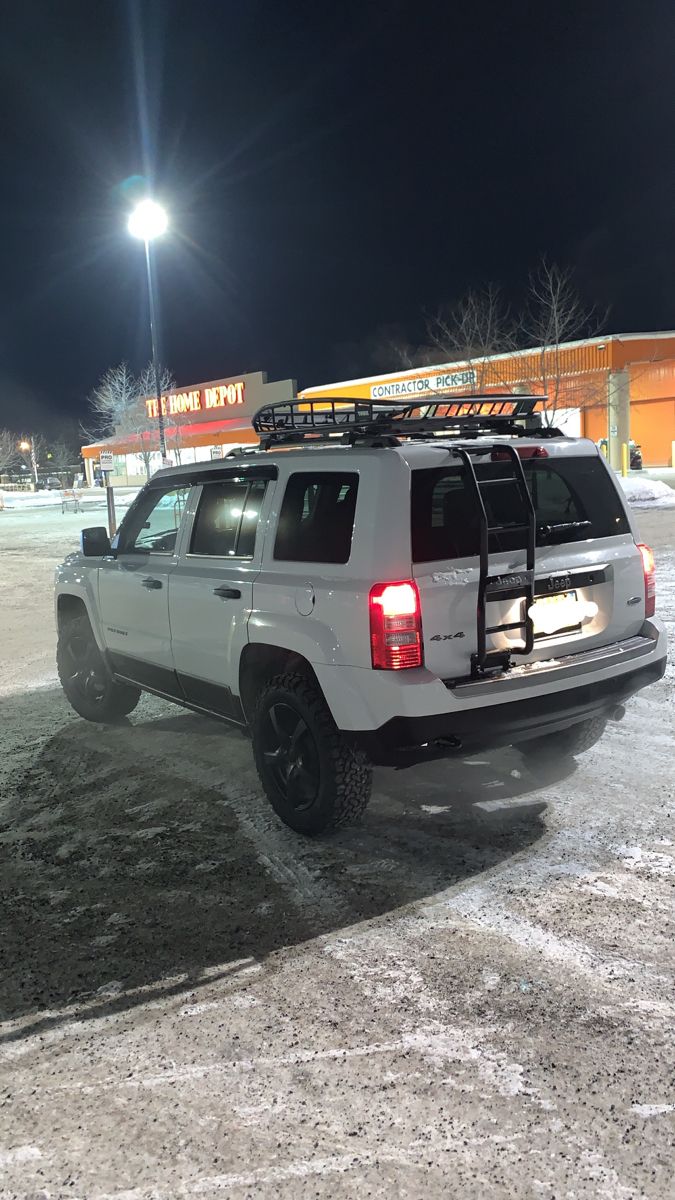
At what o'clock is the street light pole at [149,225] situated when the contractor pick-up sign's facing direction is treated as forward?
The street light pole is roughly at 11 o'clock from the contractor pick-up sign.

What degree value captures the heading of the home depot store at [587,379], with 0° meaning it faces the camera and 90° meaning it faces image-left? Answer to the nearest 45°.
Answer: approximately 45°

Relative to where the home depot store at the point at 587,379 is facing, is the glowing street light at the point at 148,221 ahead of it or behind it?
ahead

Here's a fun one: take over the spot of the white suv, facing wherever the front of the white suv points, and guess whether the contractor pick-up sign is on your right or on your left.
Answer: on your right

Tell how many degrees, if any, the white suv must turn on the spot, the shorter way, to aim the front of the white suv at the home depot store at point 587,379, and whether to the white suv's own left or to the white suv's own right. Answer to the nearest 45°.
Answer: approximately 45° to the white suv's own right

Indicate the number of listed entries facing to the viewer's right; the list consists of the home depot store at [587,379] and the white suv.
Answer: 0

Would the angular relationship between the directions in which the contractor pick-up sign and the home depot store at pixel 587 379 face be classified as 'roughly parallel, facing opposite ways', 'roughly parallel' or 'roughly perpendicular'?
roughly parallel

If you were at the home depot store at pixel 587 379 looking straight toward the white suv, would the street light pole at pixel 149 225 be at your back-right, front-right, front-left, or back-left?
front-right

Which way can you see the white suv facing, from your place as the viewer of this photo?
facing away from the viewer and to the left of the viewer

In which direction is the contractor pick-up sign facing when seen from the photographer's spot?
facing the viewer and to the left of the viewer

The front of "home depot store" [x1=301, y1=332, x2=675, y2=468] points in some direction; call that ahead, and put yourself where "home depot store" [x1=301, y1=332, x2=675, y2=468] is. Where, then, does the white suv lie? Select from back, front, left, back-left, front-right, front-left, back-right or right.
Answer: front-left

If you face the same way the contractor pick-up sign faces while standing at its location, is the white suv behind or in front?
in front
